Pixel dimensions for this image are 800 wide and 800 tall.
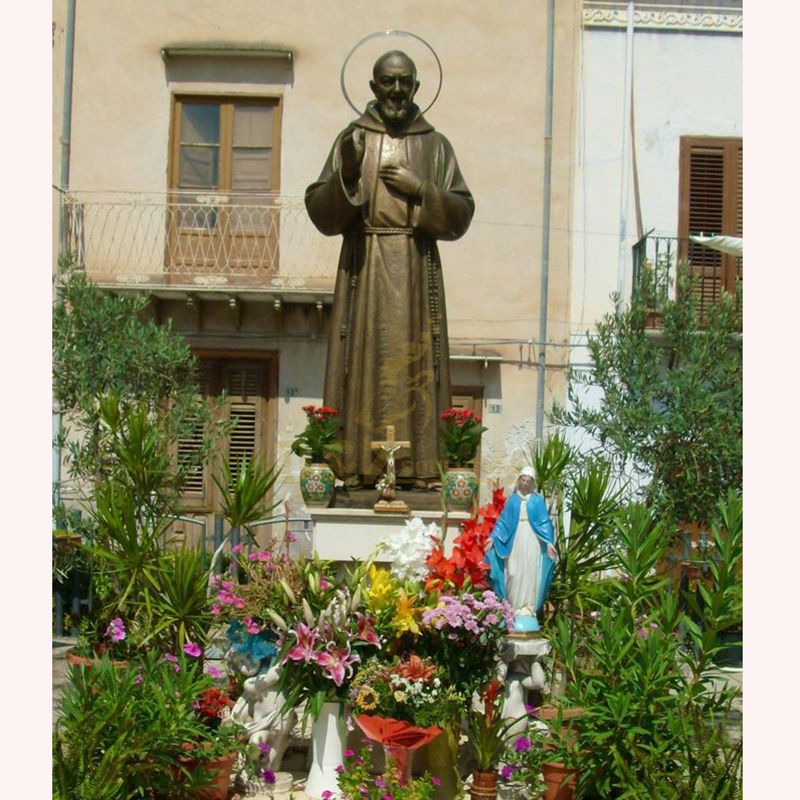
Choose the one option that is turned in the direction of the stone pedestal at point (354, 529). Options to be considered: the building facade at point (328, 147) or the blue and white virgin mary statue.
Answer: the building facade

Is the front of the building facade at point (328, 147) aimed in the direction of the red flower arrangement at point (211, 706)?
yes

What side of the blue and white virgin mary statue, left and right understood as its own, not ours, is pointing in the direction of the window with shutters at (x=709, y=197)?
back

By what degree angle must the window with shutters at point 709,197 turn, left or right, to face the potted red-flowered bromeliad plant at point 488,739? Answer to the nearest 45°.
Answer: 0° — it already faces it

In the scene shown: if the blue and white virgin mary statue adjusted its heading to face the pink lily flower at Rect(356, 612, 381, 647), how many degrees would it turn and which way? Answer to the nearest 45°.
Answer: approximately 45° to its right

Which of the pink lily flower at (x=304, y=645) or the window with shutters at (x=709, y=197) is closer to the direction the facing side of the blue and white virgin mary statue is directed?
the pink lily flower
